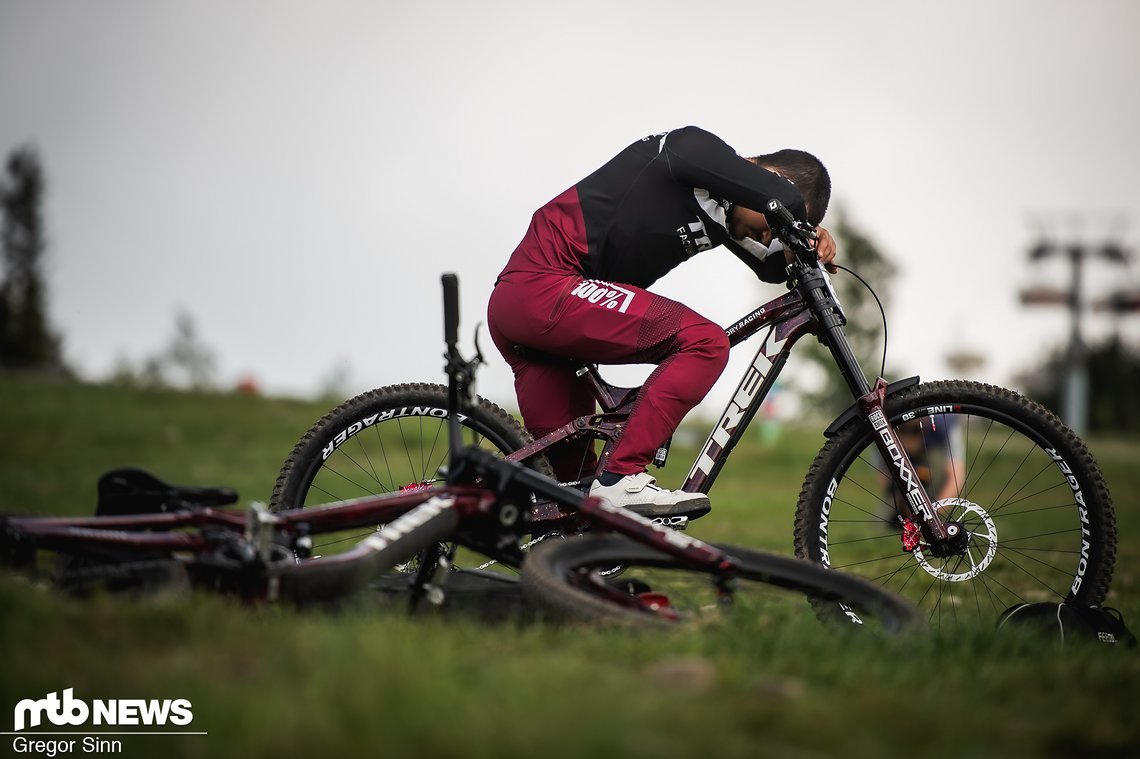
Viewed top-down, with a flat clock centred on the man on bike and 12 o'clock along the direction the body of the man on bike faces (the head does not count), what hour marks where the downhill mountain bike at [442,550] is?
The downhill mountain bike is roughly at 4 o'clock from the man on bike.

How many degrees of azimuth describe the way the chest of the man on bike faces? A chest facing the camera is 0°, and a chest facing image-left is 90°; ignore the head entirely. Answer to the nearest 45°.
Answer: approximately 270°

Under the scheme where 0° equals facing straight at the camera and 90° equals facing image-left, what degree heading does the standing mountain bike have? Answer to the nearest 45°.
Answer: approximately 270°

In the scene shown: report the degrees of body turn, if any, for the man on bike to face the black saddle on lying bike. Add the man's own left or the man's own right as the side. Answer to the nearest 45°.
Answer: approximately 135° to the man's own right
